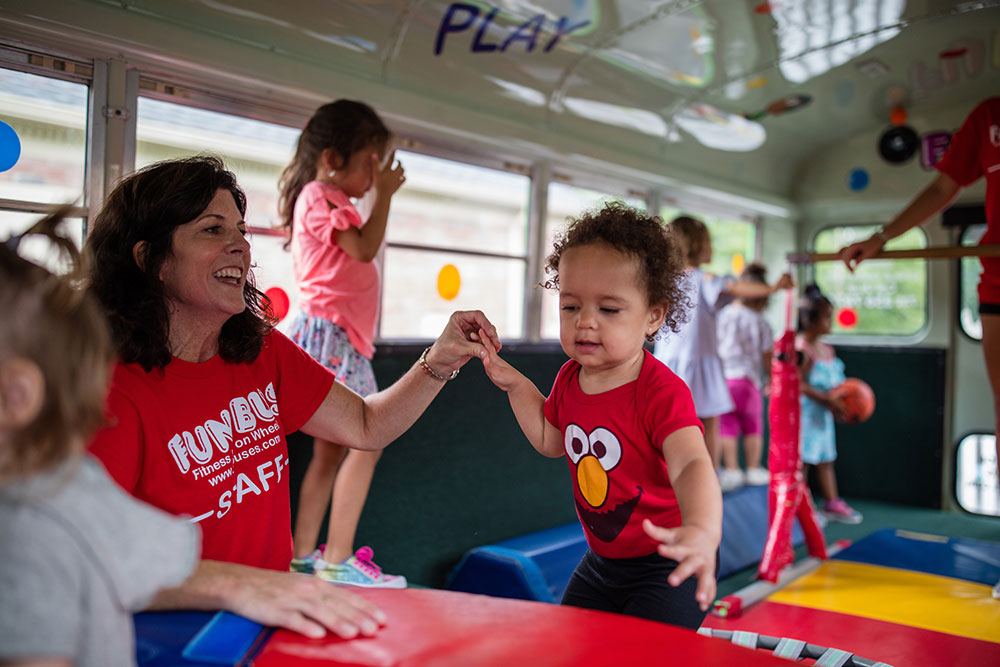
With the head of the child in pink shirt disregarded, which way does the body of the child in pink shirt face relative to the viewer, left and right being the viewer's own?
facing to the right of the viewer

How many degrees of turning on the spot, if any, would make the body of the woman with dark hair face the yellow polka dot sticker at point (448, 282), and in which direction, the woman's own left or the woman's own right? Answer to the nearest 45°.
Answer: approximately 90° to the woman's own left

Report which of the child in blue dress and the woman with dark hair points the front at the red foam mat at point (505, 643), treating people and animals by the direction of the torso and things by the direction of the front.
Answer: the woman with dark hair

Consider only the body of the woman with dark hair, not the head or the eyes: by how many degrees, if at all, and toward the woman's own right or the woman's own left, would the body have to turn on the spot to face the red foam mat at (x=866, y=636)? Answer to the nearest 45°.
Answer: approximately 45° to the woman's own left

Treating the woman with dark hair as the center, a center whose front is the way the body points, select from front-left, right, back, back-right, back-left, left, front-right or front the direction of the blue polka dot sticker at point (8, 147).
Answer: back

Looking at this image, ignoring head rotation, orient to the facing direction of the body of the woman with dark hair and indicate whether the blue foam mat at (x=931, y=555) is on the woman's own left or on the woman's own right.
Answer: on the woman's own left
